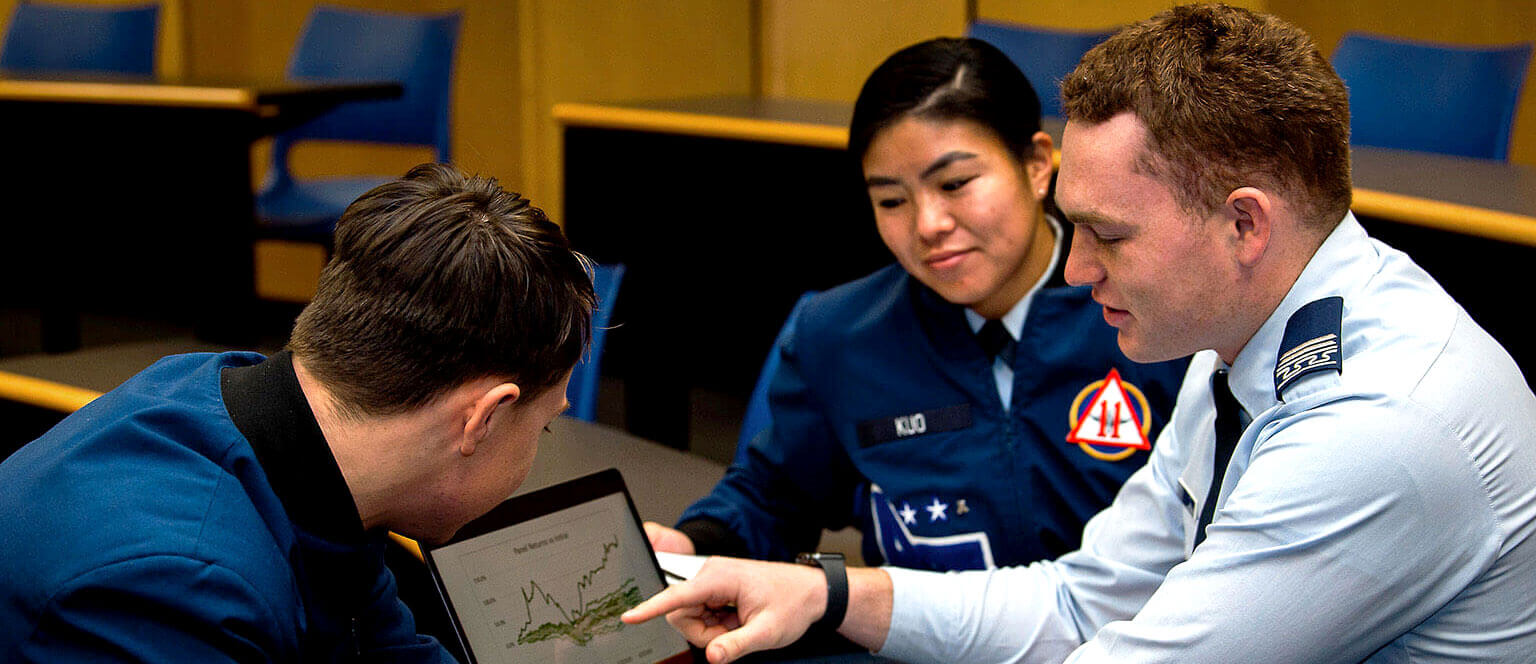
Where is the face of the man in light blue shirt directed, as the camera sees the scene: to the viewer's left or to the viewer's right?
to the viewer's left

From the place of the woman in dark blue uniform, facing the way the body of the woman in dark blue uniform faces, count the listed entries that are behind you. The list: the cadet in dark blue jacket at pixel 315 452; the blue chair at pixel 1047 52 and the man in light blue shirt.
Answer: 1

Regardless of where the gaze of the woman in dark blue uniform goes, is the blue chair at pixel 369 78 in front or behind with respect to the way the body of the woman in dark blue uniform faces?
behind

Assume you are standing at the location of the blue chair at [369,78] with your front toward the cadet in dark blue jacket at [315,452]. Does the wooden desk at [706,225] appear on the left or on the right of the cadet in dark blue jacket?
left

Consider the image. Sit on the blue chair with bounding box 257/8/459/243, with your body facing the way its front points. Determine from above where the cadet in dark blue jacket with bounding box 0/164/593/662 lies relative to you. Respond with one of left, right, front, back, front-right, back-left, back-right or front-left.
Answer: front-left

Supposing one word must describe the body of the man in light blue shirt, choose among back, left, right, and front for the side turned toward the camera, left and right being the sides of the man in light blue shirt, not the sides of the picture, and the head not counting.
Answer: left

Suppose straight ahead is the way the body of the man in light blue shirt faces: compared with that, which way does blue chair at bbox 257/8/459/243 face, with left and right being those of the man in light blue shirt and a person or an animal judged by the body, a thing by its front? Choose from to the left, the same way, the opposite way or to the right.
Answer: to the left

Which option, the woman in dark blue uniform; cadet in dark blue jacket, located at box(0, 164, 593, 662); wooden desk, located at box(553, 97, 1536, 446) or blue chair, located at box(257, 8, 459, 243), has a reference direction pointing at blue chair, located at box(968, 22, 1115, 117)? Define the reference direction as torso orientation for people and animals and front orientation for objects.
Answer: the cadet in dark blue jacket

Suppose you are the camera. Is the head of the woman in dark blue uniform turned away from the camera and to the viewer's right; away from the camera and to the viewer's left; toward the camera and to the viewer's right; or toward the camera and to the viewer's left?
toward the camera and to the viewer's left

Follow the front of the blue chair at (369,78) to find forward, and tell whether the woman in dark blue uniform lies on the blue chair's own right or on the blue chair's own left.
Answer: on the blue chair's own left
